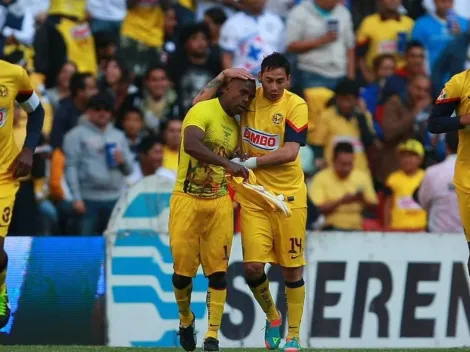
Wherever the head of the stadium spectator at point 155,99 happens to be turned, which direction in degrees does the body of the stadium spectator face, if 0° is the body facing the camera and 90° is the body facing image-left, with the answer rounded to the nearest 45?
approximately 0°

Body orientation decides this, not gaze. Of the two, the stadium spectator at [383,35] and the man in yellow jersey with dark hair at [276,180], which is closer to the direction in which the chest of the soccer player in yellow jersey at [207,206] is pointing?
the man in yellow jersey with dark hair

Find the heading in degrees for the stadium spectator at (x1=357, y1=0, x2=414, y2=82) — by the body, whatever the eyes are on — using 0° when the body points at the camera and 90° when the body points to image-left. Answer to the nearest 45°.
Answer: approximately 0°
